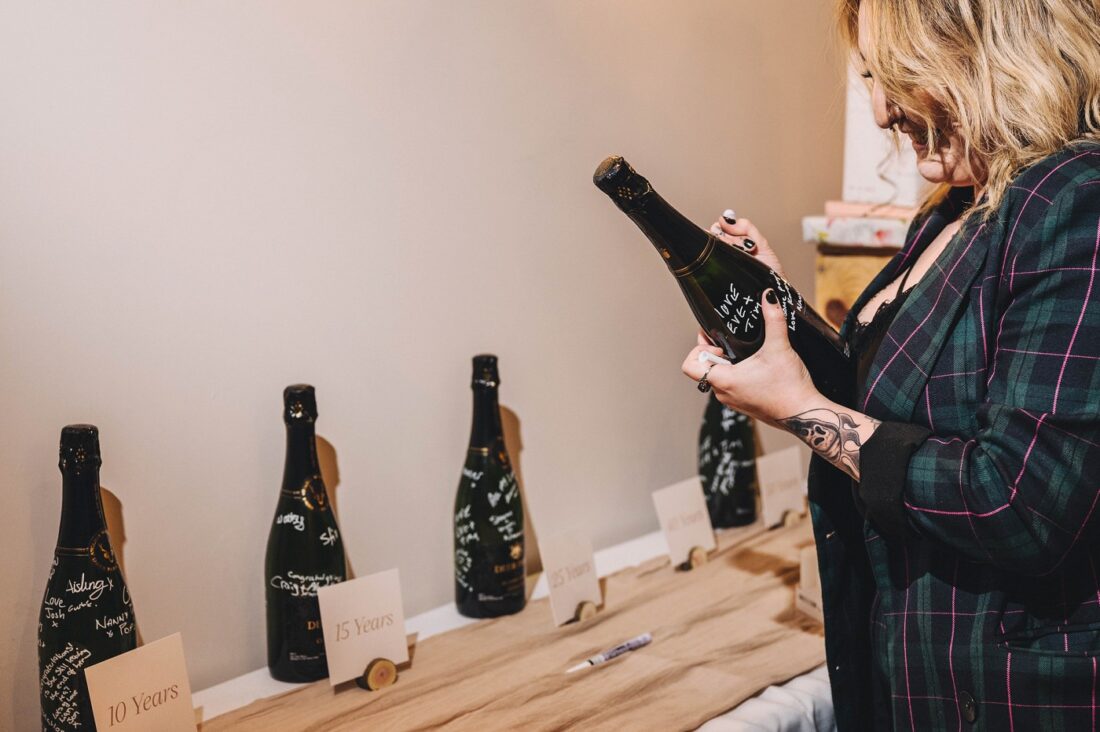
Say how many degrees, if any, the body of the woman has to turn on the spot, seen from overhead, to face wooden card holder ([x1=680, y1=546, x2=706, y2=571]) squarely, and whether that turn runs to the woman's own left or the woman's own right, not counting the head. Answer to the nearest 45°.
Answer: approximately 45° to the woman's own right

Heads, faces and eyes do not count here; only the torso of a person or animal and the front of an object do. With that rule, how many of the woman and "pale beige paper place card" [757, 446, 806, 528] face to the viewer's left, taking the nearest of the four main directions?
1

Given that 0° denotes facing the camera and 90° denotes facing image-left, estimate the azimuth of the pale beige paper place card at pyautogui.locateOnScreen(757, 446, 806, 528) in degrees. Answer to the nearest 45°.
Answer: approximately 315°

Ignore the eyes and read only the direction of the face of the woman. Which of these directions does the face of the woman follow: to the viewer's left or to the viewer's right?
to the viewer's left

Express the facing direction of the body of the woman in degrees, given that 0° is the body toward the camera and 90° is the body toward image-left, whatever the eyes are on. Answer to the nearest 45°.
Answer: approximately 90°

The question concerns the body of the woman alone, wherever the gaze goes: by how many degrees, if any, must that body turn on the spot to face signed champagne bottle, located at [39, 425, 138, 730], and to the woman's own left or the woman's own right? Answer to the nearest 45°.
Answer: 0° — they already face it

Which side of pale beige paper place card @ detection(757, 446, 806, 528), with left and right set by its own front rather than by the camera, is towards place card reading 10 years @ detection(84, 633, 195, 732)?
right
